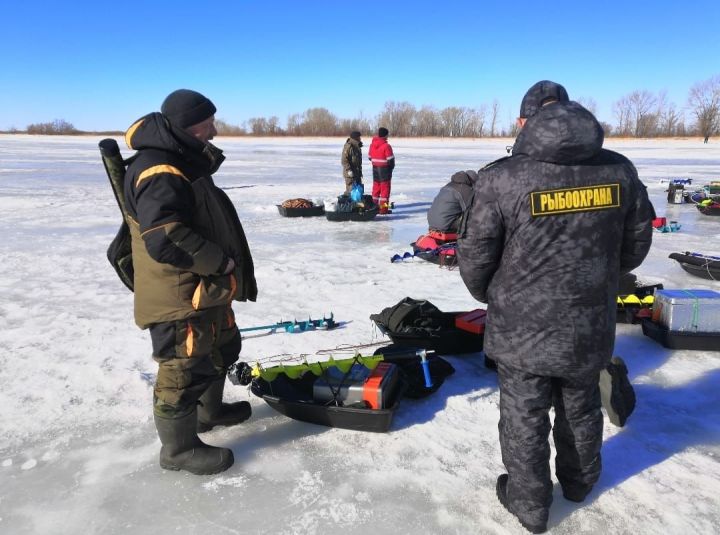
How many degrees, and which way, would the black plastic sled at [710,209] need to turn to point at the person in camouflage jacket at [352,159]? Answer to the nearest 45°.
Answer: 0° — it already faces them

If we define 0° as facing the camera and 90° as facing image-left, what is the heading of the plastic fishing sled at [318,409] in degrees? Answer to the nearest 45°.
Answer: approximately 90°

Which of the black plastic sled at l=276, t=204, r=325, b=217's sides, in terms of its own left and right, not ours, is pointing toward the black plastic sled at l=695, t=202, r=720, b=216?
back

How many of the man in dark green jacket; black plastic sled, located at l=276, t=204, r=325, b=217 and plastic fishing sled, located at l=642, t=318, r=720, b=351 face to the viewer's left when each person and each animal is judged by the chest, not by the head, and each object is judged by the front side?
2

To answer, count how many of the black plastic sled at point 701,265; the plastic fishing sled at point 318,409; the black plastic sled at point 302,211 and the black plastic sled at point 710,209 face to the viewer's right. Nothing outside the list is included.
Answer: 0

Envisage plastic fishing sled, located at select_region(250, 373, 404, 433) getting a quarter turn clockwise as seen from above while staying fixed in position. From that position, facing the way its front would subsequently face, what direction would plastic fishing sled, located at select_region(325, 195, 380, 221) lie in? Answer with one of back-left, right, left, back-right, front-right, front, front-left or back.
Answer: front

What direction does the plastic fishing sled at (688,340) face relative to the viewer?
to the viewer's left

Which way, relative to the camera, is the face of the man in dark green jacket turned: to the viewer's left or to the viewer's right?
to the viewer's right

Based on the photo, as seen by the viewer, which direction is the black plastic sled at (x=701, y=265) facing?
to the viewer's left

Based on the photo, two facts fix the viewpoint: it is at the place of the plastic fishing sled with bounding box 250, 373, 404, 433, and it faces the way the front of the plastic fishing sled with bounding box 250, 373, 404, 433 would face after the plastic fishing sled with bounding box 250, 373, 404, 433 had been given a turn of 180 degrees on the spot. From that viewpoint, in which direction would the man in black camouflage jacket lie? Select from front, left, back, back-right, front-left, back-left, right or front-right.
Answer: front-right

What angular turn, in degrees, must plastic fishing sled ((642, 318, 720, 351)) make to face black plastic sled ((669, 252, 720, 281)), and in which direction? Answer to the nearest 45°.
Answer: approximately 90° to its right

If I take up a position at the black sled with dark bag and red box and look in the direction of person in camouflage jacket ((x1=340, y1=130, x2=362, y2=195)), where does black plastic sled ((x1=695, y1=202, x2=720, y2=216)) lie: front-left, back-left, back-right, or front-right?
front-right

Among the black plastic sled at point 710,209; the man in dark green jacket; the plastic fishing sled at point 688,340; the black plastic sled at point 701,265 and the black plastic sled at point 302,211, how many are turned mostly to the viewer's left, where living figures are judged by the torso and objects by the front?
4

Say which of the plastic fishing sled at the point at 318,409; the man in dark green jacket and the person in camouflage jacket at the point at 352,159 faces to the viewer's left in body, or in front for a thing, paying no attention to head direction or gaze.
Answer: the plastic fishing sled
